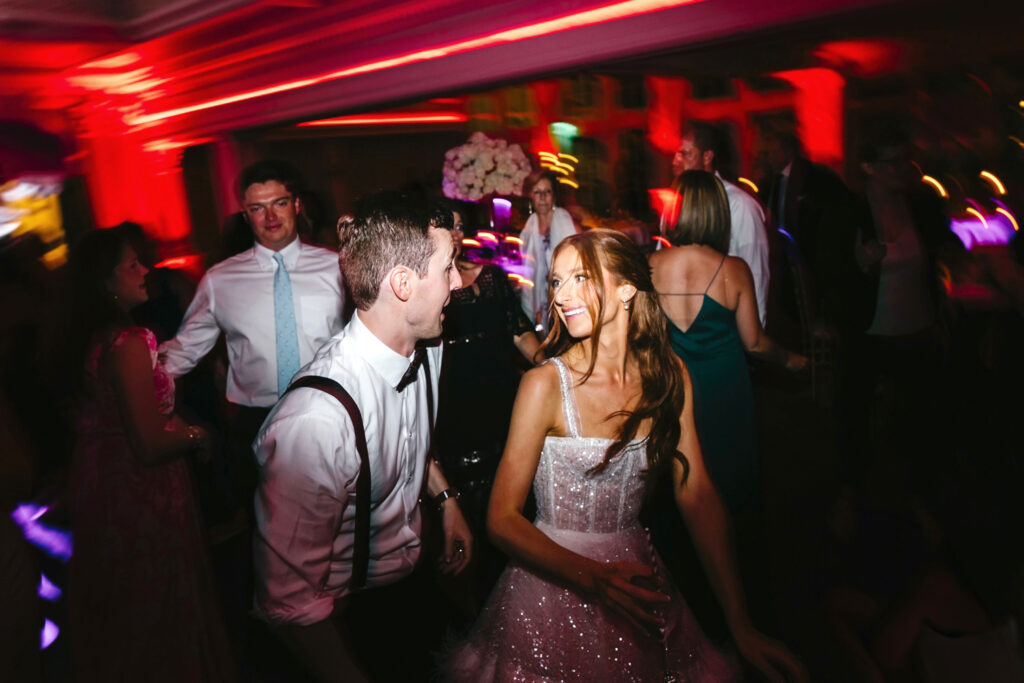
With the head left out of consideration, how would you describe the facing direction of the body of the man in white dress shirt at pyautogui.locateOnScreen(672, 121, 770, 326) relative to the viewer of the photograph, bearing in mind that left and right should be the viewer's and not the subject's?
facing to the left of the viewer

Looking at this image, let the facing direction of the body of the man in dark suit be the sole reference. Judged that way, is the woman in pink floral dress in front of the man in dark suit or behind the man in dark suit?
in front

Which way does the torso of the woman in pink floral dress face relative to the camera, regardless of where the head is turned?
to the viewer's right

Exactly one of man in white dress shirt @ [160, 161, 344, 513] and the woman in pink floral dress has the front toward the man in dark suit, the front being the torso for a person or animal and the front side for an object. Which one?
the woman in pink floral dress

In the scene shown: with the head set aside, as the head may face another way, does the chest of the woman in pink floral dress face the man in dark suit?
yes

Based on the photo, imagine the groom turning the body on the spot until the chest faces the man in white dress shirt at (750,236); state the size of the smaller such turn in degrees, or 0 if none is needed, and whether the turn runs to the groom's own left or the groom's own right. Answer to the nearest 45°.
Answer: approximately 90° to the groom's own left

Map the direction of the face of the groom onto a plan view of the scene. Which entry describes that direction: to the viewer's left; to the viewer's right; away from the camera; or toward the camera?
to the viewer's right

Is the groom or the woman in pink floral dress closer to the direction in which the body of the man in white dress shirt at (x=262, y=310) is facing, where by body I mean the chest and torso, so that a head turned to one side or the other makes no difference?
the groom

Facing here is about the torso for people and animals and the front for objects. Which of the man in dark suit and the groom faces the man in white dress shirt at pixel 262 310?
the man in dark suit
